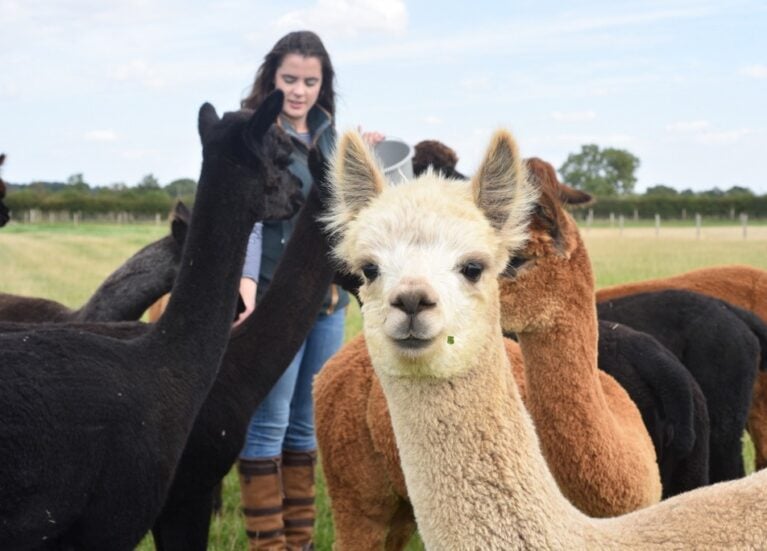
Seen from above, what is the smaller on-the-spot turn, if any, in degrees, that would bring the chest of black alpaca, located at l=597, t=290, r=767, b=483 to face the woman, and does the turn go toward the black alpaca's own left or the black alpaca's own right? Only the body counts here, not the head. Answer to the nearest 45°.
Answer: approximately 45° to the black alpaca's own left

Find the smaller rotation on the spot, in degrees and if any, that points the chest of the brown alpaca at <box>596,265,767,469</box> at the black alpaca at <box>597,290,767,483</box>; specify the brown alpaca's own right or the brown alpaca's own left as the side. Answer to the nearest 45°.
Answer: approximately 90° to the brown alpaca's own left

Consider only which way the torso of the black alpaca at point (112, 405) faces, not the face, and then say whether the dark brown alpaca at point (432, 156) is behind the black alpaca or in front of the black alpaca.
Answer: in front

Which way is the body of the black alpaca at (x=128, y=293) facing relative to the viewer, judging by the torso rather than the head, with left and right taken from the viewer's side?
facing to the right of the viewer

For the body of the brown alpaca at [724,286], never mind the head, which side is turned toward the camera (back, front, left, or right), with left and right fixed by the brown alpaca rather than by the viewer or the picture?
left

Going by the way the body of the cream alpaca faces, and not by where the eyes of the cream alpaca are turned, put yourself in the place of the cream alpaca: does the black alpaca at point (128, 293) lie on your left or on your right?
on your right

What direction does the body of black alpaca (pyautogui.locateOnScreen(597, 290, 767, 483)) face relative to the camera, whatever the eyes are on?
to the viewer's left

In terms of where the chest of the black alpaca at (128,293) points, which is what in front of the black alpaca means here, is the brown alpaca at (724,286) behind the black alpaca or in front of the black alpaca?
in front

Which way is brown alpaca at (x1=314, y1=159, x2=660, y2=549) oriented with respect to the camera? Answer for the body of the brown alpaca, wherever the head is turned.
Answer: to the viewer's right

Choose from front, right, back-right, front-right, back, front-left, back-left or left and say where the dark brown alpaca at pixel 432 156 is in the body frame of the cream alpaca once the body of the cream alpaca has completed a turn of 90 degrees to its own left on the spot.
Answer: back-left

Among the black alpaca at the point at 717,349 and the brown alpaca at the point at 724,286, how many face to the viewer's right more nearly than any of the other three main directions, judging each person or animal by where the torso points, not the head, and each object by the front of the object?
0
